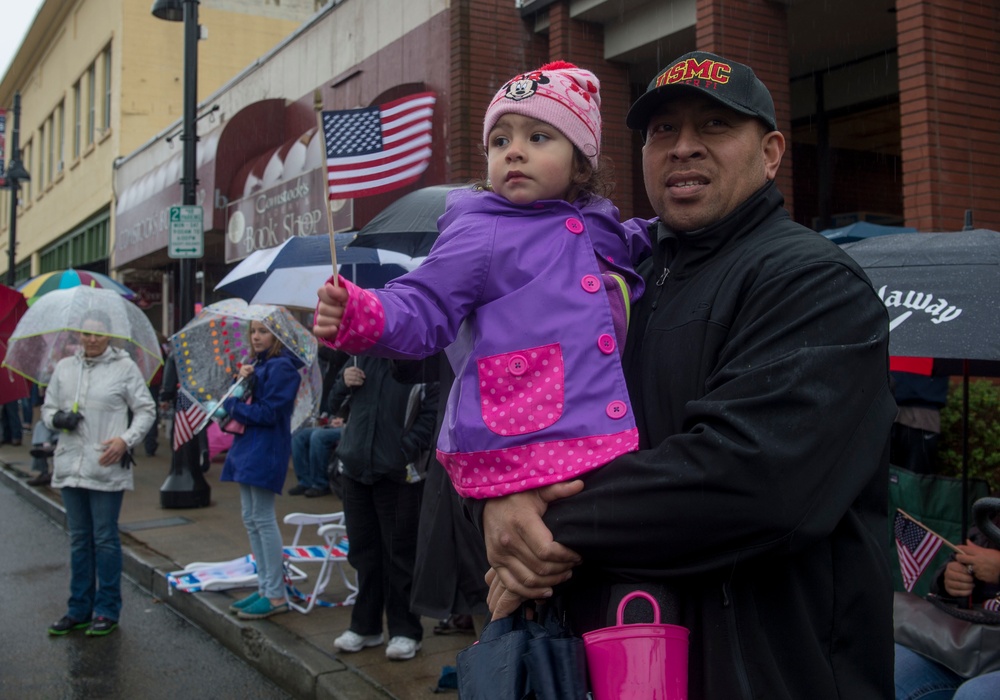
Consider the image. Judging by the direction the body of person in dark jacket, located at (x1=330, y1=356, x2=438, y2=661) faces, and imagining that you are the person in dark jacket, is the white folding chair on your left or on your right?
on your right

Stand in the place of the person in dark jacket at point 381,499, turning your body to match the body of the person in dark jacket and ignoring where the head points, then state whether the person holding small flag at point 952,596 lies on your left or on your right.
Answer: on your left

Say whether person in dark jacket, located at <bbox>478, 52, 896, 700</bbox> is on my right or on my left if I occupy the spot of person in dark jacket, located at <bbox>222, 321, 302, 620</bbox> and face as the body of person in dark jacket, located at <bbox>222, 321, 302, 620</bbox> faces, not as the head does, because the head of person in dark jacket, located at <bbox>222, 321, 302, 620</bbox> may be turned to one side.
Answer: on my left

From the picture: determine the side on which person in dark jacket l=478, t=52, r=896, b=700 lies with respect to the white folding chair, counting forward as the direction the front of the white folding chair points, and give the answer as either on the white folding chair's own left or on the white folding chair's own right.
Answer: on the white folding chair's own left

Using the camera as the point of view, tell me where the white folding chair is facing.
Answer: facing the viewer and to the left of the viewer

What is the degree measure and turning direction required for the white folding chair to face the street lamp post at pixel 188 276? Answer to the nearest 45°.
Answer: approximately 135° to its right

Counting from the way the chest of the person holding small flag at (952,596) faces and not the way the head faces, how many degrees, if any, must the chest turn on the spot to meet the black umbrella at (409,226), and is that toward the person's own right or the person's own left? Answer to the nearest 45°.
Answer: approximately 45° to the person's own right

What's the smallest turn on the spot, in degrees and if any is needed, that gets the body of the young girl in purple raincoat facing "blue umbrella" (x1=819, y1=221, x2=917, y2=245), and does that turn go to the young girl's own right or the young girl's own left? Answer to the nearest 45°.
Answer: approximately 90° to the young girl's own left
